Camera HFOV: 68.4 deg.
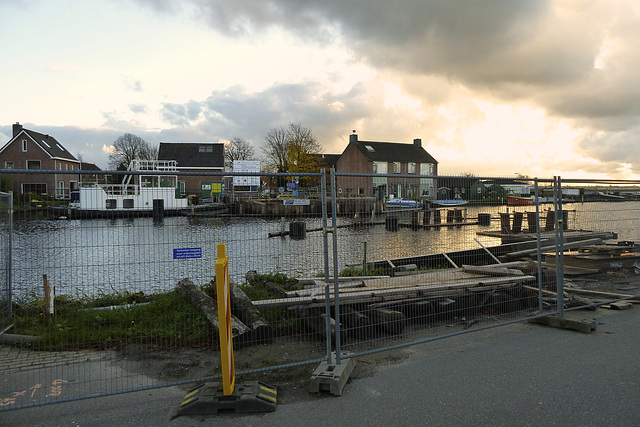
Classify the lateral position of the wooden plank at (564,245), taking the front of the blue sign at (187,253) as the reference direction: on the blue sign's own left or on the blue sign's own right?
on the blue sign's own left

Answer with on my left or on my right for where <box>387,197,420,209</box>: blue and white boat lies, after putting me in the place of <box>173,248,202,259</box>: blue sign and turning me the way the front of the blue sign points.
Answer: on my left

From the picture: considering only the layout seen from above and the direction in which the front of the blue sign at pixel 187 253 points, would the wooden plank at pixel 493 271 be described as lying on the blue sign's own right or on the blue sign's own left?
on the blue sign's own left

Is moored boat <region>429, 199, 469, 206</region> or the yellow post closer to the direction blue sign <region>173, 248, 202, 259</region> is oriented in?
the yellow post

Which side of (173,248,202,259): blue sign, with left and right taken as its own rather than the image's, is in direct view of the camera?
front

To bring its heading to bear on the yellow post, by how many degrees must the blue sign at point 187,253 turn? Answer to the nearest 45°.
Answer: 0° — it already faces it
